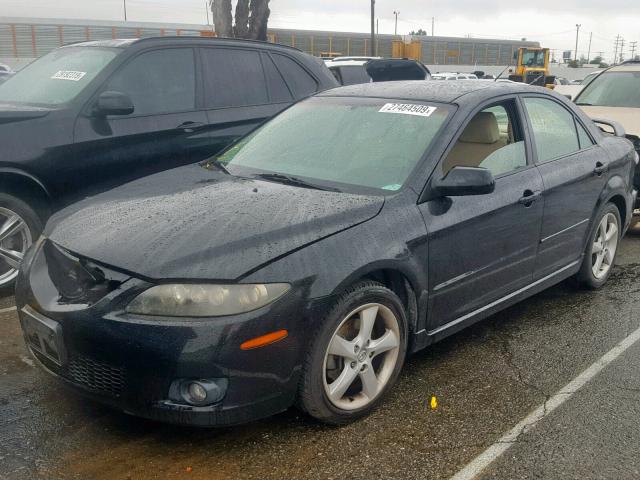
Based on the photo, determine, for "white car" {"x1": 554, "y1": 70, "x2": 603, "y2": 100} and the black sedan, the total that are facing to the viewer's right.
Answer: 0

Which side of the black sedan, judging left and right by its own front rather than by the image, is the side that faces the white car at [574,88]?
back

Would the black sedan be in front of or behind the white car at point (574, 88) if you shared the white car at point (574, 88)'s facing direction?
in front

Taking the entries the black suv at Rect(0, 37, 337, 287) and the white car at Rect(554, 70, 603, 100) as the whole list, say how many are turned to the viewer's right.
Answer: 0

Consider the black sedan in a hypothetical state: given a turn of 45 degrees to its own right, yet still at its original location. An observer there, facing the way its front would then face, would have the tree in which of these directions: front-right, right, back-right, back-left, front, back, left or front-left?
right

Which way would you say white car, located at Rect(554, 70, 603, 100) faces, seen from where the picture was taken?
facing the viewer and to the left of the viewer

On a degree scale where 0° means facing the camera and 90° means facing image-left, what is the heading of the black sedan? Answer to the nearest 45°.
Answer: approximately 45°

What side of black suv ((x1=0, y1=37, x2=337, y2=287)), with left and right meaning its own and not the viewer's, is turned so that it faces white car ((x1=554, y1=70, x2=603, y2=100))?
back

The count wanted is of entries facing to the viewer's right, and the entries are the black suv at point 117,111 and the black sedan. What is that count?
0

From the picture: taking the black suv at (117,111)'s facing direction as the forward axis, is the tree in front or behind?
behind

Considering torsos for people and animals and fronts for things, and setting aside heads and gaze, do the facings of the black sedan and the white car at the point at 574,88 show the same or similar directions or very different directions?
same or similar directions

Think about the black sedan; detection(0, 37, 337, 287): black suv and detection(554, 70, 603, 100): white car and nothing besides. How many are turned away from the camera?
0

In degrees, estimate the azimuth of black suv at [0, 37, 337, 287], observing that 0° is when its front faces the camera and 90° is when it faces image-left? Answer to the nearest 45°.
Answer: approximately 45°
